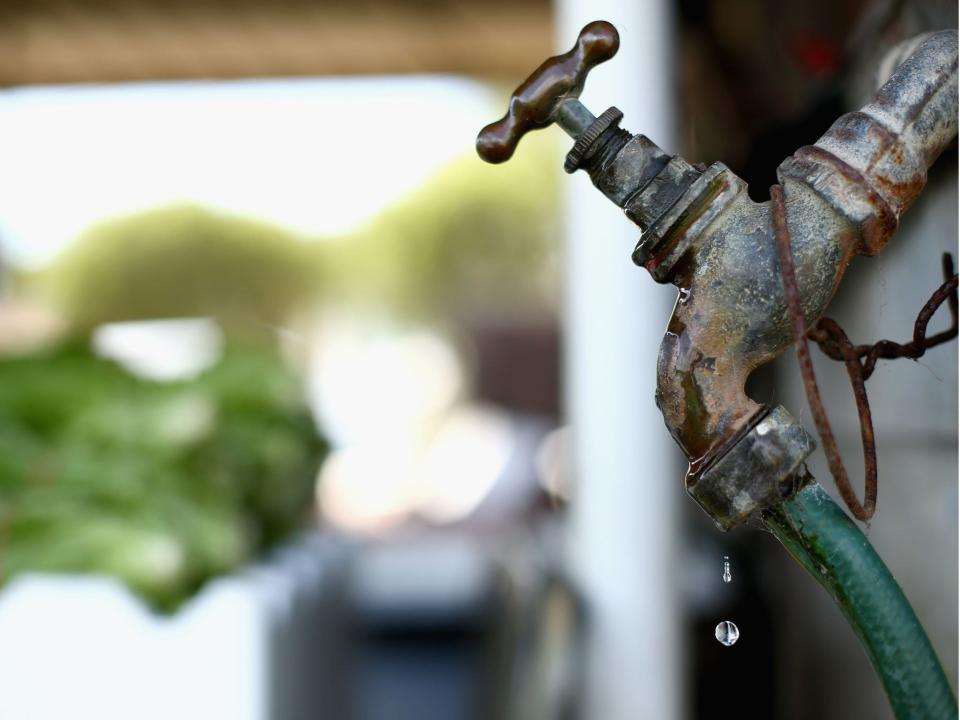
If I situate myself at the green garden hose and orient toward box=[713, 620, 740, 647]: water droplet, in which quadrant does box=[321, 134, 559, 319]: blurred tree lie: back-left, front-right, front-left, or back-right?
front-right

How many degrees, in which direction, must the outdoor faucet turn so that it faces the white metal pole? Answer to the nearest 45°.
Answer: approximately 90° to its right

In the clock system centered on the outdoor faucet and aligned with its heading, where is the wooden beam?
The wooden beam is roughly at 2 o'clock from the outdoor faucet.

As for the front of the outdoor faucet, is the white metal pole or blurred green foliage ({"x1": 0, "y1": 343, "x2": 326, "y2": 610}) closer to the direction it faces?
the blurred green foliage

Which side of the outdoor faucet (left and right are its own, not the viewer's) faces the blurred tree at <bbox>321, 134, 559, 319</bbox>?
right

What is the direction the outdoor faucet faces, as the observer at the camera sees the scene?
facing to the left of the viewer

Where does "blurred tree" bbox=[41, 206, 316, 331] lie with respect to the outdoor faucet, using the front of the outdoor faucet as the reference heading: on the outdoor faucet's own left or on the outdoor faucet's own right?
on the outdoor faucet's own right

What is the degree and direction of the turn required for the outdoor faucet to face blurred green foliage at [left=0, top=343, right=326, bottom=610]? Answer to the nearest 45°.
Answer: approximately 45° to its right
